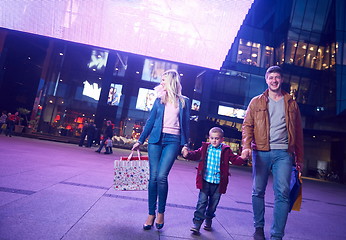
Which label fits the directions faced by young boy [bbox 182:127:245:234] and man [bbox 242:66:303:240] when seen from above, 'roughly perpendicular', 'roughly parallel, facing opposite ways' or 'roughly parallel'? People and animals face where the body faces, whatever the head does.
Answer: roughly parallel

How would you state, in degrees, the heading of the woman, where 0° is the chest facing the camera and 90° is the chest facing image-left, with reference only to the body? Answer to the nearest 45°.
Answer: approximately 0°

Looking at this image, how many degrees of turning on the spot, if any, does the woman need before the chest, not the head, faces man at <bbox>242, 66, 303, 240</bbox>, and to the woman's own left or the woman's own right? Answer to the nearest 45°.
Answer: approximately 90° to the woman's own left

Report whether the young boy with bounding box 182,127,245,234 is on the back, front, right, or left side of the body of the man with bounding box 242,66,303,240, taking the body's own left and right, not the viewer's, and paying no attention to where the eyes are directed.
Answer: right

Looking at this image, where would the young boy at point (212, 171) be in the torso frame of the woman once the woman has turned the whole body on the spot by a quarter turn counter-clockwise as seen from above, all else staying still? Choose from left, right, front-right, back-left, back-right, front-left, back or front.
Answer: front

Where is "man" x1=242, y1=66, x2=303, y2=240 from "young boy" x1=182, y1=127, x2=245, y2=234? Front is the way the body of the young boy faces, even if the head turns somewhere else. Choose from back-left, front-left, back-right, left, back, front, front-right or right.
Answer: left

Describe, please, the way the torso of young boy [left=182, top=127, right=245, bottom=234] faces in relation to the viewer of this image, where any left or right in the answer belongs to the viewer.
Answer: facing the viewer

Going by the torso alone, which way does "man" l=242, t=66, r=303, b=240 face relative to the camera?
toward the camera
